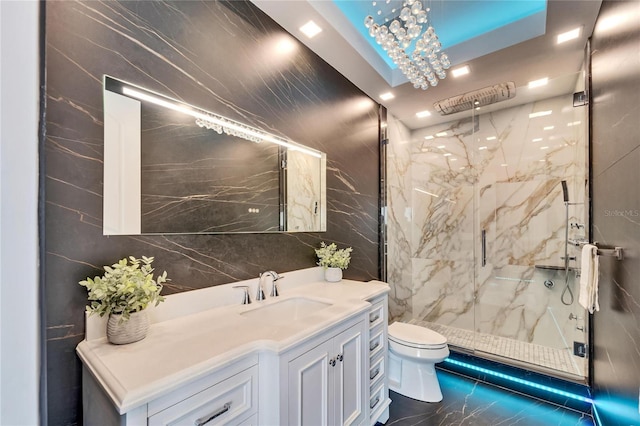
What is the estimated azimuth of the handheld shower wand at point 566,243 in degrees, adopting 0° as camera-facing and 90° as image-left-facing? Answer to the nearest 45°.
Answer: approximately 90°

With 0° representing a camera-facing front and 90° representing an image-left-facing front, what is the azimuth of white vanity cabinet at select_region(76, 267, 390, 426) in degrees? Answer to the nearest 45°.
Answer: approximately 315°

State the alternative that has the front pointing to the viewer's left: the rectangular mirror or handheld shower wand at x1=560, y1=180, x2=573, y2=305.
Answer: the handheld shower wand

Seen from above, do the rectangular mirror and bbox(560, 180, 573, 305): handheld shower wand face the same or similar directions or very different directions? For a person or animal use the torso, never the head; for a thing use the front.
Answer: very different directions

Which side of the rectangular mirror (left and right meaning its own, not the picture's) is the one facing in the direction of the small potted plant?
left

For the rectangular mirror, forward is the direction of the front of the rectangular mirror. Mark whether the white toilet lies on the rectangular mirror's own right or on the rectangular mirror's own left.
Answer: on the rectangular mirror's own left

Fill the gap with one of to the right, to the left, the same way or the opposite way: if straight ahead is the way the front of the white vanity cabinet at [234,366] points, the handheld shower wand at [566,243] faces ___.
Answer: the opposite way

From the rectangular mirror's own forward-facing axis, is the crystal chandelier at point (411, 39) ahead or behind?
ahead
